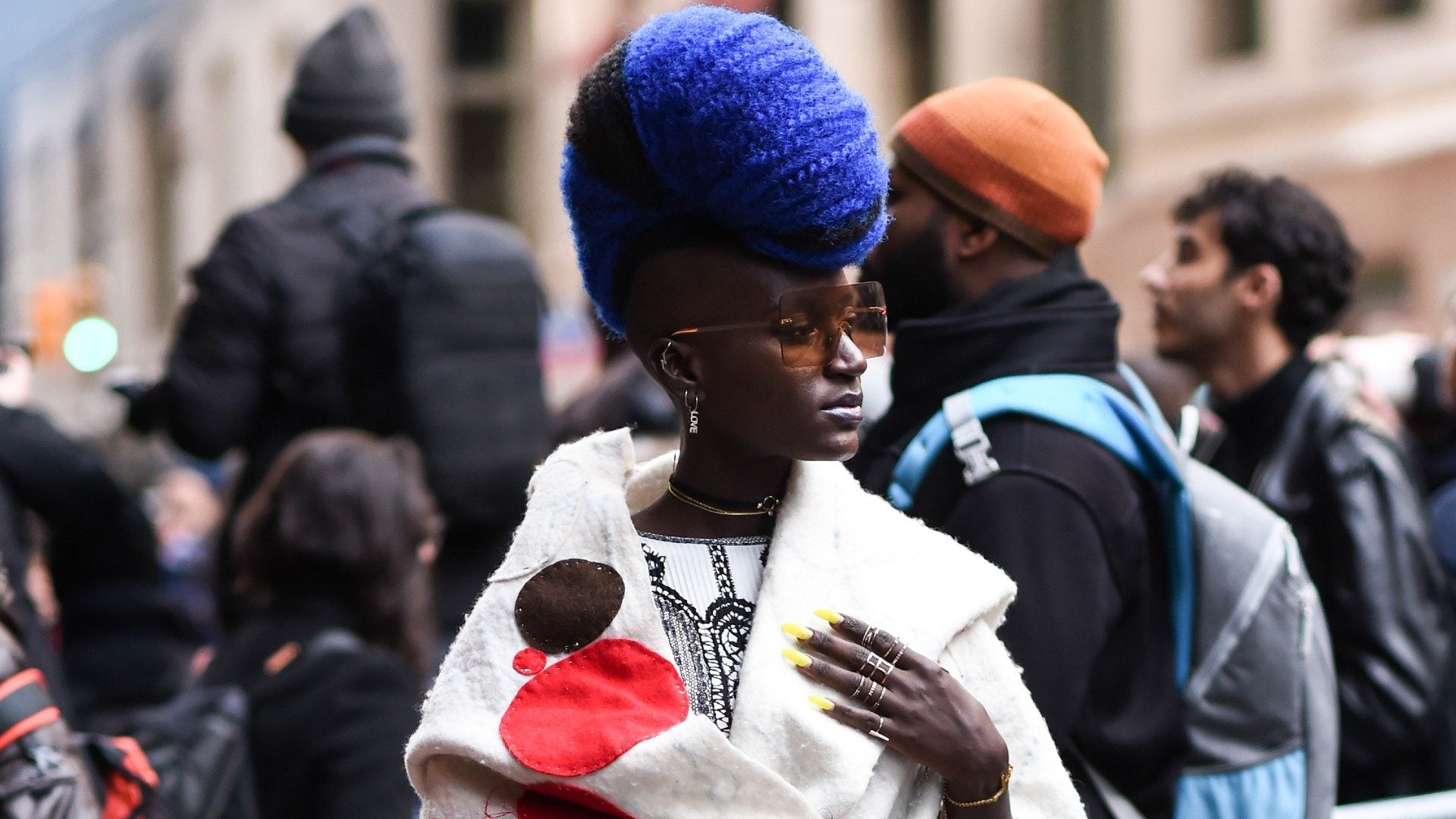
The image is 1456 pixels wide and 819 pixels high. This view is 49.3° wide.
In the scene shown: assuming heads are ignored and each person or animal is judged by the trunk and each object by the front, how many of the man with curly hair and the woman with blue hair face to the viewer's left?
1

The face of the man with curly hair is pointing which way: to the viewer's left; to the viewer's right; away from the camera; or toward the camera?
to the viewer's left

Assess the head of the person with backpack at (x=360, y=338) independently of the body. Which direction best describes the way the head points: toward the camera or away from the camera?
away from the camera

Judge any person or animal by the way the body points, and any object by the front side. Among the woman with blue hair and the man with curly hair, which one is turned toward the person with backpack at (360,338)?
the man with curly hair

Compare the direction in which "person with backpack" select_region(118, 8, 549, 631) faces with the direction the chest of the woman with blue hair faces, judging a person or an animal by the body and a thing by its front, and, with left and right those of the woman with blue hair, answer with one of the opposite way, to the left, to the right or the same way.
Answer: the opposite way

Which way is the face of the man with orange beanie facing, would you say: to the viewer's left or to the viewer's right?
to the viewer's left

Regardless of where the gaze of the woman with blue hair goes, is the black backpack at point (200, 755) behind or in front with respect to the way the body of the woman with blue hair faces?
behind

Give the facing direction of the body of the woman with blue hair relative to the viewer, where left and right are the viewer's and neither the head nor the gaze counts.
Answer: facing the viewer and to the right of the viewer

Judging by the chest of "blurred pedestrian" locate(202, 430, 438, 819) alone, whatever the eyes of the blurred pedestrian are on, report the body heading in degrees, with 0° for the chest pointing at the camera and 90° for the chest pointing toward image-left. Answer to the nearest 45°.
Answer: approximately 225°

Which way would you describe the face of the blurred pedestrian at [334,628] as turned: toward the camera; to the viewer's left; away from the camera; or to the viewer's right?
away from the camera

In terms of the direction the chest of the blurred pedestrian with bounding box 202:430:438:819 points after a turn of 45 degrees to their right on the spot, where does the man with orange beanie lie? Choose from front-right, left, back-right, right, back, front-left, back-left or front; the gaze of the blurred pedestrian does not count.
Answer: front-right

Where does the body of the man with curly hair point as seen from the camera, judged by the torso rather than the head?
to the viewer's left
